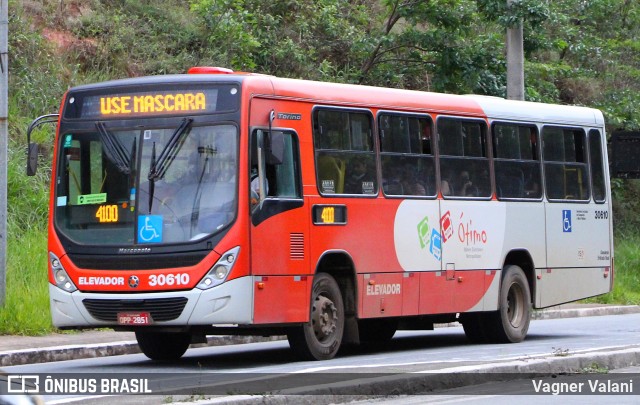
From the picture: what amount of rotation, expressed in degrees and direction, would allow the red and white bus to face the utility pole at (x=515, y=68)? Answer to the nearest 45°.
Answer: approximately 180°

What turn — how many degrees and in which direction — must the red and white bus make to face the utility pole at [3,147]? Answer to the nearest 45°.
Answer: approximately 90° to its right

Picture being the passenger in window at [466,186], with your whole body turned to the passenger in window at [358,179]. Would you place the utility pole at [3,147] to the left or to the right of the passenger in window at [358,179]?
right

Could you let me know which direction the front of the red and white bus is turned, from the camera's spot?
facing the viewer and to the left of the viewer
